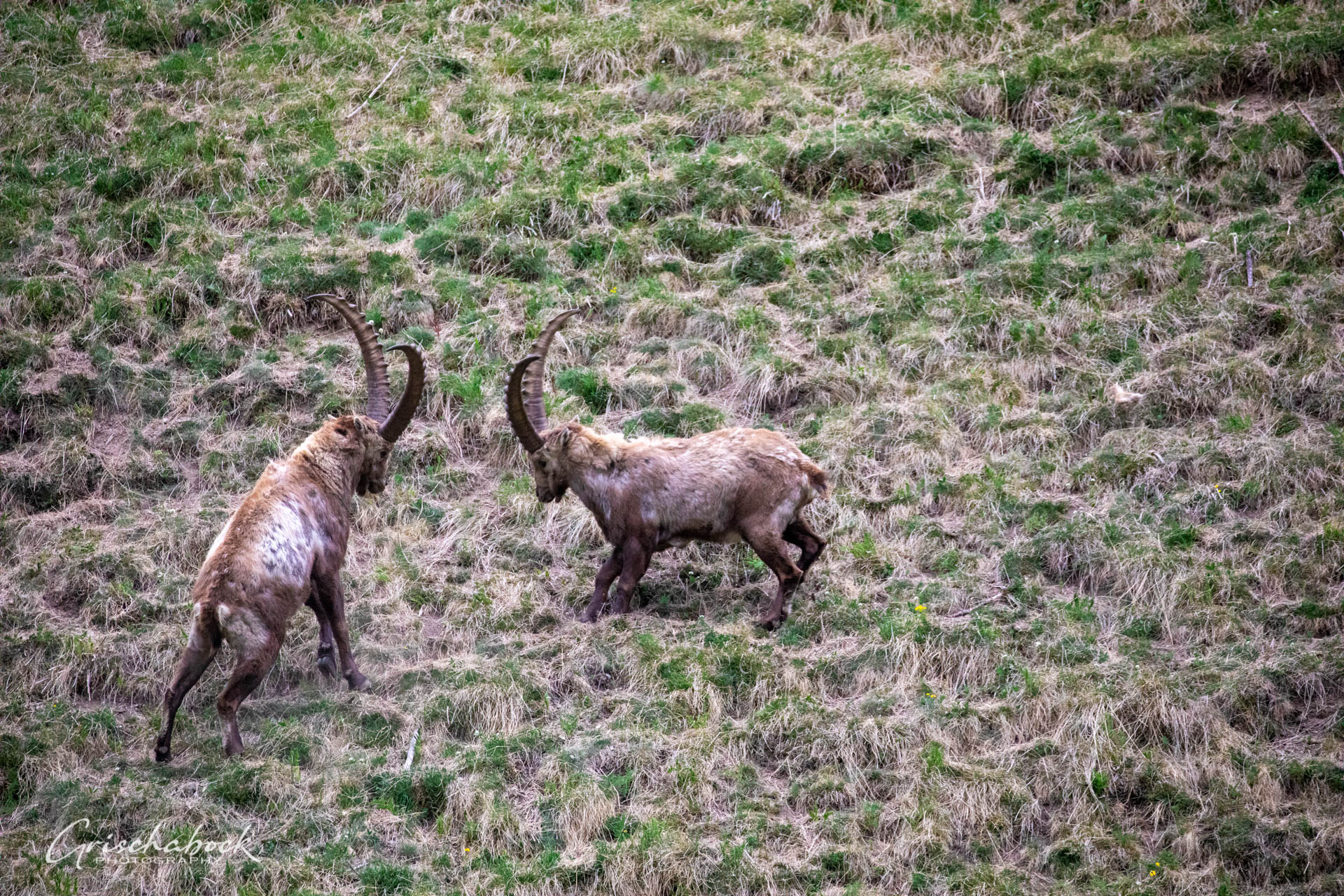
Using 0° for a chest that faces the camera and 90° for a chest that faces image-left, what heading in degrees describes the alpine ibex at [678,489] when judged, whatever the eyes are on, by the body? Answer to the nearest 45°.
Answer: approximately 90°

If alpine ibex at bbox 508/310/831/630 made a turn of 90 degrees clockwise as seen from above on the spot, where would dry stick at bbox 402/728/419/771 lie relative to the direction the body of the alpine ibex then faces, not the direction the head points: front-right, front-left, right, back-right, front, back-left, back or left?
back-left

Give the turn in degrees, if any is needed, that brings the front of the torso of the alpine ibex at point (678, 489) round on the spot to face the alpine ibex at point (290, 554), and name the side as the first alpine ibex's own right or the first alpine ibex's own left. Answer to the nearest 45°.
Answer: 0° — it already faces it

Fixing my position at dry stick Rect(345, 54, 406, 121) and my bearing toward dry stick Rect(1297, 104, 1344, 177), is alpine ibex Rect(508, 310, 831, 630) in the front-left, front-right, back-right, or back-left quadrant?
front-right

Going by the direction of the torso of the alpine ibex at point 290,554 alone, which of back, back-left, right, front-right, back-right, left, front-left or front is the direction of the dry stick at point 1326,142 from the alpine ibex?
front-right

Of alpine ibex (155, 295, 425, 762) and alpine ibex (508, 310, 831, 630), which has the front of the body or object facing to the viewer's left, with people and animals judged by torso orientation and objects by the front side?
alpine ibex (508, 310, 831, 630)

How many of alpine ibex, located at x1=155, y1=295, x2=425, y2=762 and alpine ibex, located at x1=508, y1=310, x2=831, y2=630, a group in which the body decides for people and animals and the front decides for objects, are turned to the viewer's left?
1

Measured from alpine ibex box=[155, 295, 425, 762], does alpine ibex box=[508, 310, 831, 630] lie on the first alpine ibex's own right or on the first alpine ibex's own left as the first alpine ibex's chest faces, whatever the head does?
on the first alpine ibex's own right

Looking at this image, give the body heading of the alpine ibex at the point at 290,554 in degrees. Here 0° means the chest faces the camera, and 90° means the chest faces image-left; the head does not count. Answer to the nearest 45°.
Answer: approximately 225°

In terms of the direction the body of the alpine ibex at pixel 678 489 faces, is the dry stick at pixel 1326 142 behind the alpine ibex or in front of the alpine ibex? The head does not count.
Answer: behind

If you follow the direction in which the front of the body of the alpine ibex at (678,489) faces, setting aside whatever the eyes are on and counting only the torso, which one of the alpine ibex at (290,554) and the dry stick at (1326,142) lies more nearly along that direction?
the alpine ibex

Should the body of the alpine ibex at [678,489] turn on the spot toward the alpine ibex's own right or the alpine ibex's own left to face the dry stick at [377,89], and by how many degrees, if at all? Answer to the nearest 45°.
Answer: approximately 90° to the alpine ibex's own right
